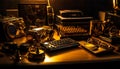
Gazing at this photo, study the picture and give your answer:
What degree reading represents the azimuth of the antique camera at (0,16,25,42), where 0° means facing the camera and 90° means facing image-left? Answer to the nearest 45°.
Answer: approximately 315°
